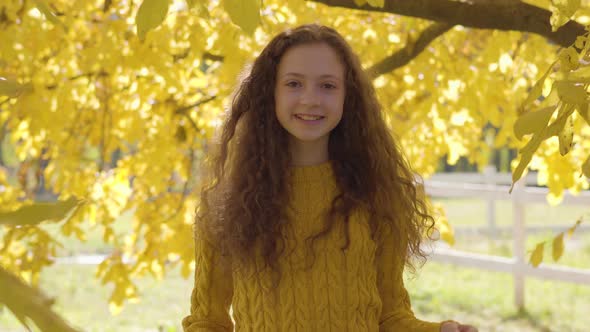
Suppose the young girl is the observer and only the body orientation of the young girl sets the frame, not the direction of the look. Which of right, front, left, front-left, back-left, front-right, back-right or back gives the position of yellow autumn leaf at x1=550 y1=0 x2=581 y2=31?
front-left

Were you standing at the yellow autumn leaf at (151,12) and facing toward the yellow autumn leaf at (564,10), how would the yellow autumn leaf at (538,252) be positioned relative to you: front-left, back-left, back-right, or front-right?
front-left

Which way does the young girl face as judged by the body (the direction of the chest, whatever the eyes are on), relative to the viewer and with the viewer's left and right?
facing the viewer

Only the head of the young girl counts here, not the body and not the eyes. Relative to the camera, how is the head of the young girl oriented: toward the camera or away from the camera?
toward the camera

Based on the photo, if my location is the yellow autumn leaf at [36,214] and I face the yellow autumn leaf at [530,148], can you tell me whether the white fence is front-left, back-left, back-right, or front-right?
front-left

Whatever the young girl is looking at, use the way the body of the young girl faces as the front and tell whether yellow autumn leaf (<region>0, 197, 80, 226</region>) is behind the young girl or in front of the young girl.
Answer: in front

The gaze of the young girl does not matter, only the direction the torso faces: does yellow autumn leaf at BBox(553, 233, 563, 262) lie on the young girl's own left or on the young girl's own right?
on the young girl's own left

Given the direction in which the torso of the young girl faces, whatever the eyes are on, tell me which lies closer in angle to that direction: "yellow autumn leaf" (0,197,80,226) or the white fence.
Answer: the yellow autumn leaf

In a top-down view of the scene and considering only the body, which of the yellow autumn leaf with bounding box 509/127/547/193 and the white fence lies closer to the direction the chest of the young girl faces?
the yellow autumn leaf

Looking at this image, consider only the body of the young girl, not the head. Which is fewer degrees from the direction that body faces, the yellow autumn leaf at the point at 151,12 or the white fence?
the yellow autumn leaf

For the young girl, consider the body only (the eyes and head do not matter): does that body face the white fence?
no

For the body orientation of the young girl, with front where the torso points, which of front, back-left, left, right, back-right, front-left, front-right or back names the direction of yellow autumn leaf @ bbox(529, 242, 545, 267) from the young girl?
back-left
